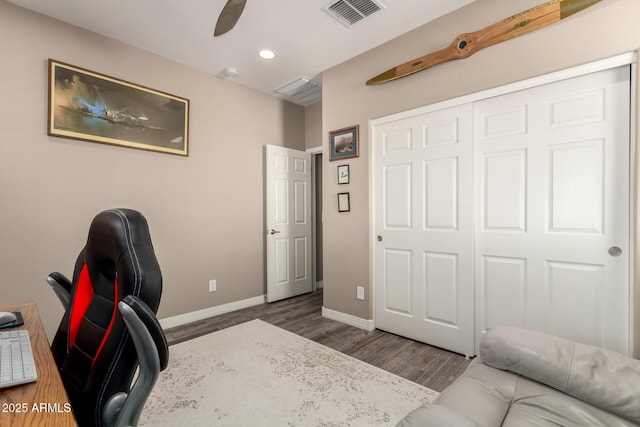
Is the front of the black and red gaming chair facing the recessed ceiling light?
no

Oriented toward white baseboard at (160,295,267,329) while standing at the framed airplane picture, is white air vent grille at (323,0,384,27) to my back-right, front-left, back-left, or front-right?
front-right

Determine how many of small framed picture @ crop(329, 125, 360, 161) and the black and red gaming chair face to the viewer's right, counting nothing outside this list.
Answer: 0

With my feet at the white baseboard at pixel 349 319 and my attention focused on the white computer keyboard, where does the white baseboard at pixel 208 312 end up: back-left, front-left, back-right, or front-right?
front-right

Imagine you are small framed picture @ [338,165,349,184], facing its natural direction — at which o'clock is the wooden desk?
The wooden desk is roughly at 11 o'clock from the small framed picture.

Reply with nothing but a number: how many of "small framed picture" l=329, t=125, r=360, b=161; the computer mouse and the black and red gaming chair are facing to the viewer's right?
0

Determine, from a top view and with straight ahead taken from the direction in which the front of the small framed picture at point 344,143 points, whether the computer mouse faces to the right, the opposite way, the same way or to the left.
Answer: the same way

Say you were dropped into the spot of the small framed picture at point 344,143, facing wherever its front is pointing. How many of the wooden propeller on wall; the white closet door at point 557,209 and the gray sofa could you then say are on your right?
0

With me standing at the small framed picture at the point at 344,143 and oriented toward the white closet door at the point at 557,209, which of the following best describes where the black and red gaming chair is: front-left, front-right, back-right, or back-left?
front-right

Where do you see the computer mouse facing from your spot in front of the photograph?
facing to the left of the viewer

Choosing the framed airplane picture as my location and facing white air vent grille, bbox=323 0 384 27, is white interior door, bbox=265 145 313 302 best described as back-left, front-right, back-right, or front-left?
front-left

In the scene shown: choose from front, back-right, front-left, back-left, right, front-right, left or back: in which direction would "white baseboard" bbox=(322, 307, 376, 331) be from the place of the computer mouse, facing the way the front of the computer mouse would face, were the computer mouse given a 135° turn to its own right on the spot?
front-right

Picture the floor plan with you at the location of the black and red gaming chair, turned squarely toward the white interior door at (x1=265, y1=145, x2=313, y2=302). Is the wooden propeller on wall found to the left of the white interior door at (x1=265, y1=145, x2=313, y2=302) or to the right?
right

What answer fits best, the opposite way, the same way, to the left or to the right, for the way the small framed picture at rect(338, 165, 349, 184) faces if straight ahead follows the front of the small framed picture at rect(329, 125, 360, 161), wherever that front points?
the same way

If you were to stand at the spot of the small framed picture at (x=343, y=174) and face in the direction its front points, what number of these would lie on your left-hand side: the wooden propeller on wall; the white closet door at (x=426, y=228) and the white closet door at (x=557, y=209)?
3

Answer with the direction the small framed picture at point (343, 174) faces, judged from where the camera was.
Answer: facing the viewer and to the left of the viewer
